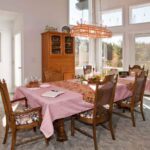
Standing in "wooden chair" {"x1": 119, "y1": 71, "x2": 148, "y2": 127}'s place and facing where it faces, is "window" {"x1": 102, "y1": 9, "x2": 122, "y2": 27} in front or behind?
in front

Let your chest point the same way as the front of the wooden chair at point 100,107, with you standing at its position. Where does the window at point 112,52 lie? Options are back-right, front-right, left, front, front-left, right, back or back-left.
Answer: front-right

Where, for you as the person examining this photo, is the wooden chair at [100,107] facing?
facing away from the viewer and to the left of the viewer

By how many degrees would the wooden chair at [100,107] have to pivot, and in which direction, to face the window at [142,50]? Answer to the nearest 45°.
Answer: approximately 45° to its right

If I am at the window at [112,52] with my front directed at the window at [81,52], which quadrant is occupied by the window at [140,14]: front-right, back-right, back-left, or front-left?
back-left

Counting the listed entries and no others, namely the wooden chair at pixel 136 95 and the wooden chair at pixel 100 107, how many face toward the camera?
0

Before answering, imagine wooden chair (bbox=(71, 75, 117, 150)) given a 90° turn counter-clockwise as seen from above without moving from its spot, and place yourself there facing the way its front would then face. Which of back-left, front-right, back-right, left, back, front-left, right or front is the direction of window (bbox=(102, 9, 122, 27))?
back-right

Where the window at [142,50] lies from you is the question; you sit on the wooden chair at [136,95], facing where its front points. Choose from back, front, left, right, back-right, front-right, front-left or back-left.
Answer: front-right

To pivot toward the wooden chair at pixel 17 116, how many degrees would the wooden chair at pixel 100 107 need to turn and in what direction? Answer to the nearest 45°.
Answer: approximately 45° to its left

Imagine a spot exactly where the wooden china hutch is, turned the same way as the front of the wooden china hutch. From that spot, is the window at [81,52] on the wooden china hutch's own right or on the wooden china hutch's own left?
on the wooden china hutch's own left

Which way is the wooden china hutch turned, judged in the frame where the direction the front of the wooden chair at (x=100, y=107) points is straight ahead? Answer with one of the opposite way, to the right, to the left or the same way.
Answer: the opposite way

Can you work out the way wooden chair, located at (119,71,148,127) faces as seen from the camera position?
facing away from the viewer and to the left of the viewer
